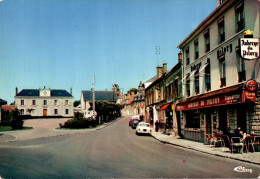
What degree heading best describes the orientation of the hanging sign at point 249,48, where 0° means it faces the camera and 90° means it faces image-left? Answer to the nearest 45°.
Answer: approximately 0°
